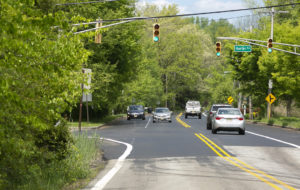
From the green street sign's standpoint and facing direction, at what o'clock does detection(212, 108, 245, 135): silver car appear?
The silver car is roughly at 12 o'clock from the green street sign.

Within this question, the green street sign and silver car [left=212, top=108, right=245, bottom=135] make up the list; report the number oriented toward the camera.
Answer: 1

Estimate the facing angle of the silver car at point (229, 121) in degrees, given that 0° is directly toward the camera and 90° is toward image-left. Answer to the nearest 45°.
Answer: approximately 180°

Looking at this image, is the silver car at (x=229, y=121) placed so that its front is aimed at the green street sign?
yes

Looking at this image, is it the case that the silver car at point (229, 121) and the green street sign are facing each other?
yes

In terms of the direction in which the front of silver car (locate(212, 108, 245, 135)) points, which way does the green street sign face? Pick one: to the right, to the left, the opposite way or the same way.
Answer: the opposite way
